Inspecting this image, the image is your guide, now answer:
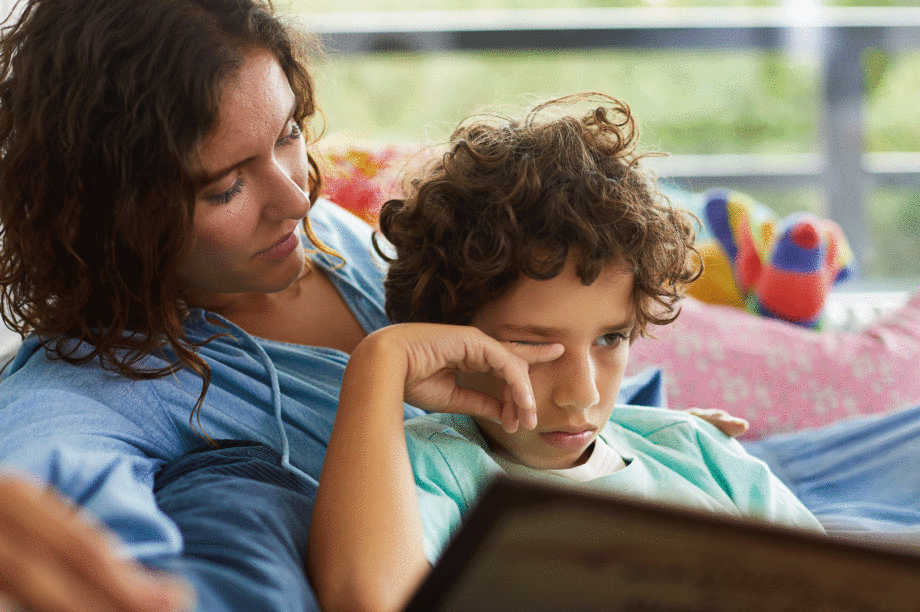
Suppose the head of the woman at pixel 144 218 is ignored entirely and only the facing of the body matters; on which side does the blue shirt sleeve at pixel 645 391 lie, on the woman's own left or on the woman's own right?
on the woman's own left

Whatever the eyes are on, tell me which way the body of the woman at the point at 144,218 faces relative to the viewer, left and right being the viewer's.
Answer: facing the viewer and to the right of the viewer

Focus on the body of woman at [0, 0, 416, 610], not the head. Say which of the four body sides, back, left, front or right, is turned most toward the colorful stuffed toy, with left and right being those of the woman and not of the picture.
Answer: left

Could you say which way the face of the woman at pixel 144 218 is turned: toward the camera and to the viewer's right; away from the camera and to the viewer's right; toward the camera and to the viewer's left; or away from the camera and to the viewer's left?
toward the camera and to the viewer's right

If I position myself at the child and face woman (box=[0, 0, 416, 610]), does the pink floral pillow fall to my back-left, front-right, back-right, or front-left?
back-right

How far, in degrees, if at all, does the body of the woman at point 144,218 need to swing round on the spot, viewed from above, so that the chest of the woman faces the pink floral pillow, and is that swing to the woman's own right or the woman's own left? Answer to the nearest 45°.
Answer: approximately 45° to the woman's own left
